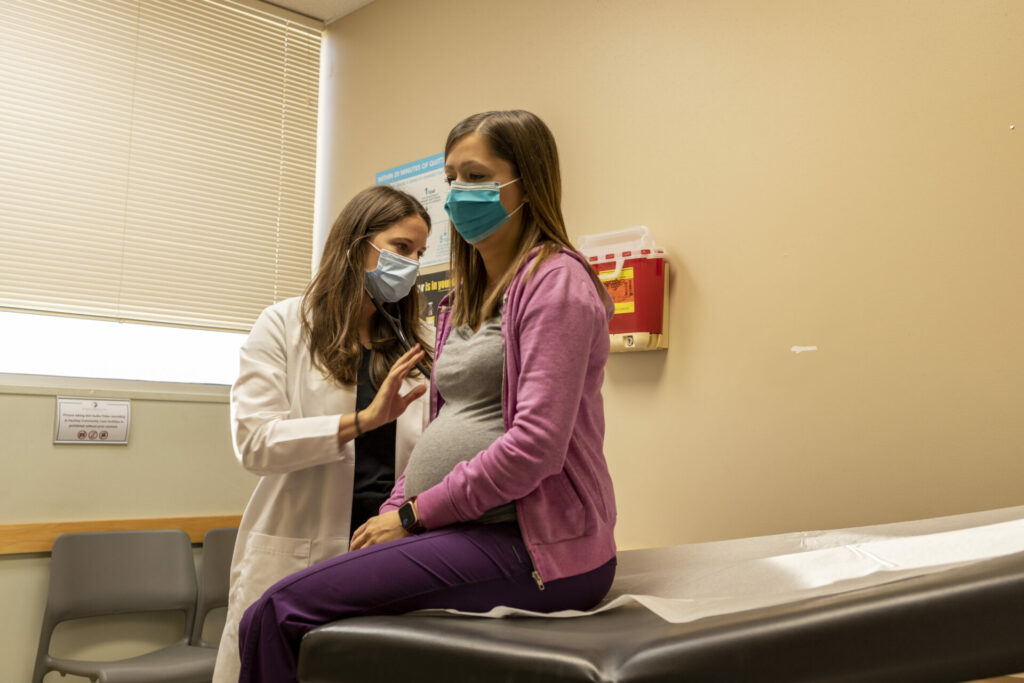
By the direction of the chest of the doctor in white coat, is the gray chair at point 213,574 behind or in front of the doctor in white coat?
behind

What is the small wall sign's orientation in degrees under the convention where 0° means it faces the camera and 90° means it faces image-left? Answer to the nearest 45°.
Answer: approximately 0°

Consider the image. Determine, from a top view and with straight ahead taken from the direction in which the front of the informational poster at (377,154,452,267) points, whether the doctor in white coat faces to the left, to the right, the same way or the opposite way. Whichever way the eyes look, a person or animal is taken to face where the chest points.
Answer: to the left
